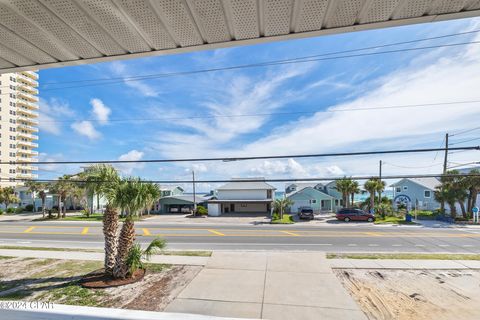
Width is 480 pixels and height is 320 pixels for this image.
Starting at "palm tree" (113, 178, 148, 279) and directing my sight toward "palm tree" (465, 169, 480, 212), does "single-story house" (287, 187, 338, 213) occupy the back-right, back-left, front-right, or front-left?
front-left

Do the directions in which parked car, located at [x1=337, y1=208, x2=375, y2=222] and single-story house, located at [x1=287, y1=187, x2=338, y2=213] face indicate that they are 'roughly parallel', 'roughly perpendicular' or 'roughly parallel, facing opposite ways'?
roughly perpendicular

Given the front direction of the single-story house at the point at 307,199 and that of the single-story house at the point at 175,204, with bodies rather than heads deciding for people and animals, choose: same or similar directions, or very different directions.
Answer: same or similar directions

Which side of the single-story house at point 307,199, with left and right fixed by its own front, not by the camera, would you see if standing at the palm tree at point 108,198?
front

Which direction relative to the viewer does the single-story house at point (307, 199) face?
toward the camera

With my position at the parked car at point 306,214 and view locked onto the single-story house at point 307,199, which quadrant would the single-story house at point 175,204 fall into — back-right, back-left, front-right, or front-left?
front-left

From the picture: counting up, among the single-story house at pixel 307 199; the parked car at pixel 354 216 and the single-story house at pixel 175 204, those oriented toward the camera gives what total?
2

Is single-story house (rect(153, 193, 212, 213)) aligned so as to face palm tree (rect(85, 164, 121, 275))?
yes

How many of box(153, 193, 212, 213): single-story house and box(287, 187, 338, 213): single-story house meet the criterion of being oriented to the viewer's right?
0

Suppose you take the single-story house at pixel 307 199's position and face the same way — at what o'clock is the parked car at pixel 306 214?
The parked car is roughly at 12 o'clock from the single-story house.

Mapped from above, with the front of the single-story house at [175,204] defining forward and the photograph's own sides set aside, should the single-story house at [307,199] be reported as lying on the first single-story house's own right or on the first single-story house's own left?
on the first single-story house's own left

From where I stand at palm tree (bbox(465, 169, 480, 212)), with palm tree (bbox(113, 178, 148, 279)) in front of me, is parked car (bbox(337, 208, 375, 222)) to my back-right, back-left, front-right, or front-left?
front-right
